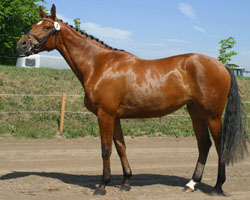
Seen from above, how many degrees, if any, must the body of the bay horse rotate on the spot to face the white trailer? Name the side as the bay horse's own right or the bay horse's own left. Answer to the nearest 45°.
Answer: approximately 90° to the bay horse's own right

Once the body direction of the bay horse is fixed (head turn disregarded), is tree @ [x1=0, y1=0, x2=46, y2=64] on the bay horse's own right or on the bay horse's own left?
on the bay horse's own right

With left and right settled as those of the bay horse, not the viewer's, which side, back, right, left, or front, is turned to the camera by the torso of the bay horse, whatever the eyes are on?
left
